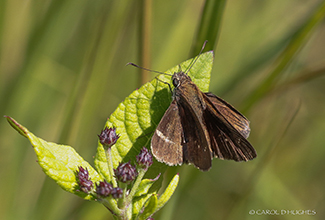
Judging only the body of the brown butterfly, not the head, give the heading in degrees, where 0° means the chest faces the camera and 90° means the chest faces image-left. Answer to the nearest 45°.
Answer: approximately 135°
